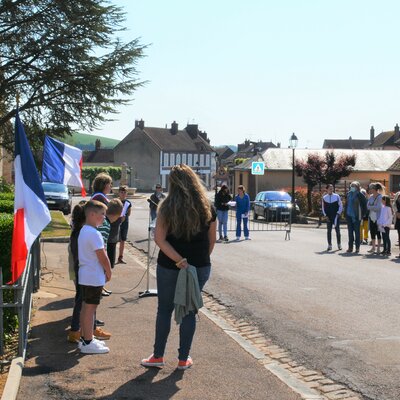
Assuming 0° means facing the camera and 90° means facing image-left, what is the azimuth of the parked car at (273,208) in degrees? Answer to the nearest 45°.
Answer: approximately 315°

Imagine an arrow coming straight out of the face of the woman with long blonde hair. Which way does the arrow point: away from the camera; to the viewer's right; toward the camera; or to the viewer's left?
away from the camera

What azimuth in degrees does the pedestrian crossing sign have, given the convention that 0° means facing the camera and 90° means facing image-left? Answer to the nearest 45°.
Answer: approximately 0°

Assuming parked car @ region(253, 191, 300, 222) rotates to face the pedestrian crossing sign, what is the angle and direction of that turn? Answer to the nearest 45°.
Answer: approximately 135° to its left
